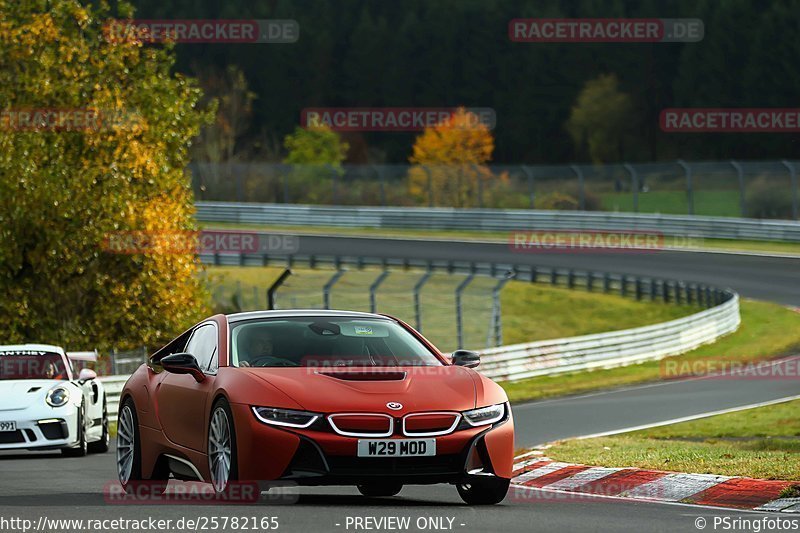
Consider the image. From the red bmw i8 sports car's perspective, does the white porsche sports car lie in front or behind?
behind

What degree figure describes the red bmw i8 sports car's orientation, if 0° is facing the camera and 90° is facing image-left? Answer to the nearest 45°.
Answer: approximately 315°

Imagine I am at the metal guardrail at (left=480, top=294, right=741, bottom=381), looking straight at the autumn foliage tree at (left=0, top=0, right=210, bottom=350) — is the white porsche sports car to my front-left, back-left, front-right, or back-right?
front-left

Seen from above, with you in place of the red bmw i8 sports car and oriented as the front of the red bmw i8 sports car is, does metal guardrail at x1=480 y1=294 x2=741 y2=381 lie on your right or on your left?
on your left

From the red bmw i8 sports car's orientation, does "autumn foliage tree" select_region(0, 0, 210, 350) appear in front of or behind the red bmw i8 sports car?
behind
